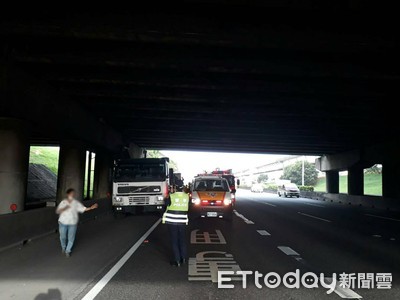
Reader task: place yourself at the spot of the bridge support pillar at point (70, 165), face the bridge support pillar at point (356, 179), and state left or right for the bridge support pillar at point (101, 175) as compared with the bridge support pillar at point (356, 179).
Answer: left

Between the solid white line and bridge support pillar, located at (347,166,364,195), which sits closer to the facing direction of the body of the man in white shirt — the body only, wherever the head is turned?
the solid white line

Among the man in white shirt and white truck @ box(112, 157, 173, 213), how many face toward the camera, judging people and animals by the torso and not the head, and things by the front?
2

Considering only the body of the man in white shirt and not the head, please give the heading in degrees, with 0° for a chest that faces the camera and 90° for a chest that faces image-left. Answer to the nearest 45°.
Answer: approximately 0°

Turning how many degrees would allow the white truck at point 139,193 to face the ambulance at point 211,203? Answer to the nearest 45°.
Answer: approximately 45° to its left

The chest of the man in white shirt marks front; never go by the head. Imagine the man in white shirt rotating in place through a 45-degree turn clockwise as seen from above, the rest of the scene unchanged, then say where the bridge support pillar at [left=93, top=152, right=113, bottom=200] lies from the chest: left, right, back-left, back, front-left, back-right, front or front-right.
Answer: back-right

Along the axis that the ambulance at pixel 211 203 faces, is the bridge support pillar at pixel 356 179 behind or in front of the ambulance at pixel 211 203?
behind

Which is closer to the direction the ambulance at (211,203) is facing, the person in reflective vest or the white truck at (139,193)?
the person in reflective vest

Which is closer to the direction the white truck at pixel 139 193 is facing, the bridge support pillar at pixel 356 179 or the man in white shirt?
the man in white shirt

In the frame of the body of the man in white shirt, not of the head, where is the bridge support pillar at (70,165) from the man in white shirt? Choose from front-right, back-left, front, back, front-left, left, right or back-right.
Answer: back

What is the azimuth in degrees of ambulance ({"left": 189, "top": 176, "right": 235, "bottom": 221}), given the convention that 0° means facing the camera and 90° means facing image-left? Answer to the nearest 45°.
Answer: approximately 0°

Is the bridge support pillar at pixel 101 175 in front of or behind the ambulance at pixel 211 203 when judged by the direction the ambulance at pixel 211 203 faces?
behind
